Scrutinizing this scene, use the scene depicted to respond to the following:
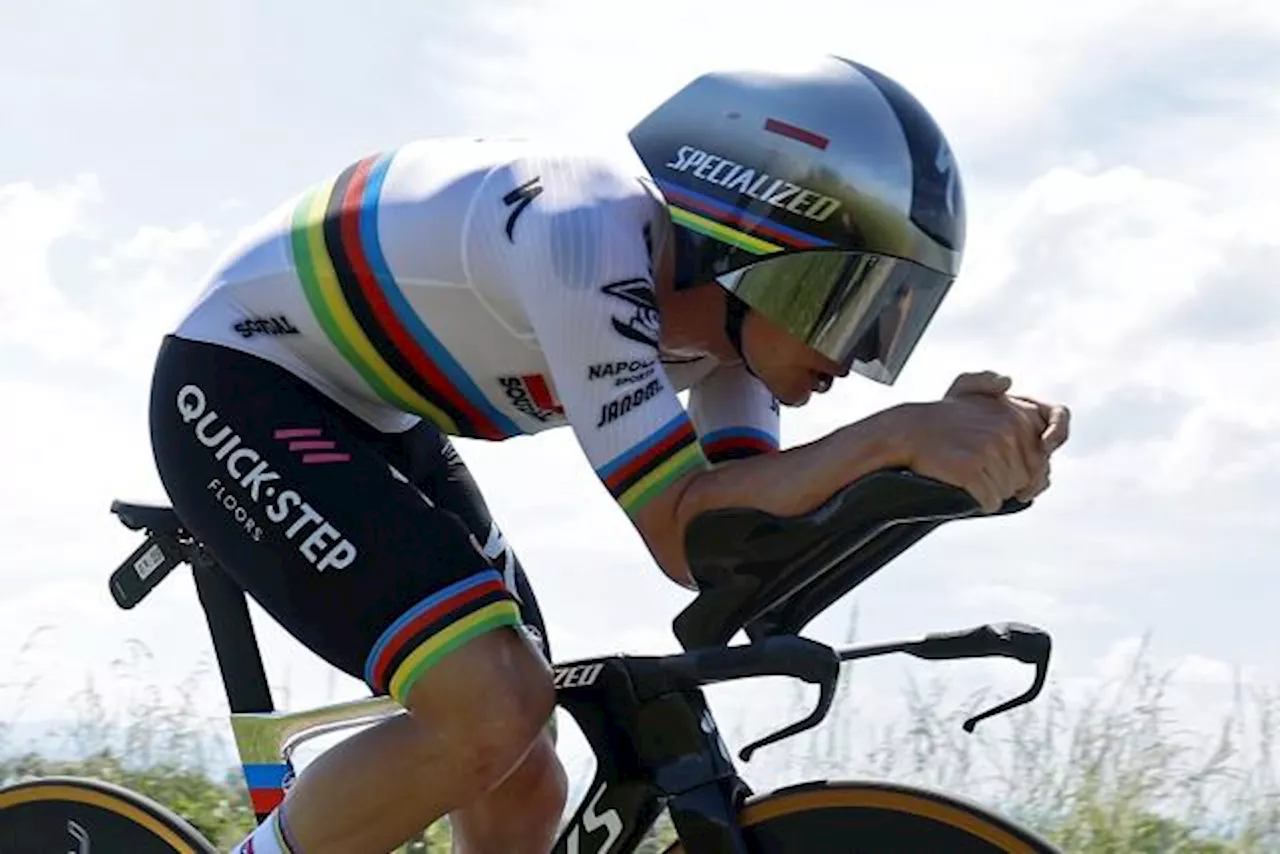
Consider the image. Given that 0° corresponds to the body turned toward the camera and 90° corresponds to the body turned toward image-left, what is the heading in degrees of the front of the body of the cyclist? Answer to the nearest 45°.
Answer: approximately 270°

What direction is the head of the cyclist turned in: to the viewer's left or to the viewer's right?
to the viewer's right
